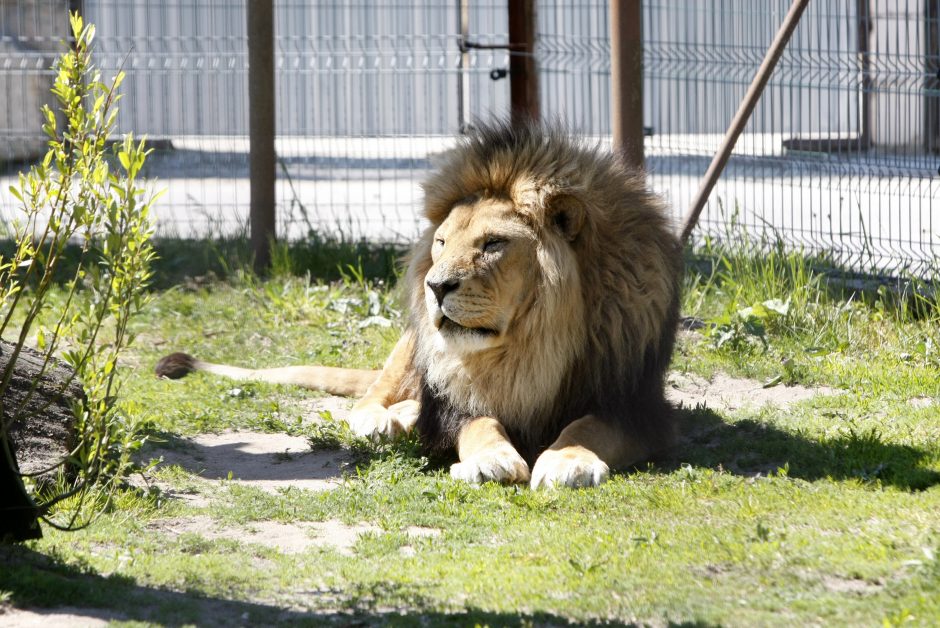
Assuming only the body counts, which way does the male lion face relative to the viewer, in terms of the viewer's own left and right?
facing the viewer

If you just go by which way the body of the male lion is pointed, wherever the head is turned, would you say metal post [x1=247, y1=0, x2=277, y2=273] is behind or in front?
behind

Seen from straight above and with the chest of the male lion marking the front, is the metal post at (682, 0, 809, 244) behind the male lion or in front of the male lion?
behind

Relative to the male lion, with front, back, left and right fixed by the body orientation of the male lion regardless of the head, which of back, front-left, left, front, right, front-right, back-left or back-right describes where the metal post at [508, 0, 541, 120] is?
back

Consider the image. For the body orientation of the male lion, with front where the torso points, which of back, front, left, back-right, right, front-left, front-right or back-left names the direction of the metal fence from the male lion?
back
